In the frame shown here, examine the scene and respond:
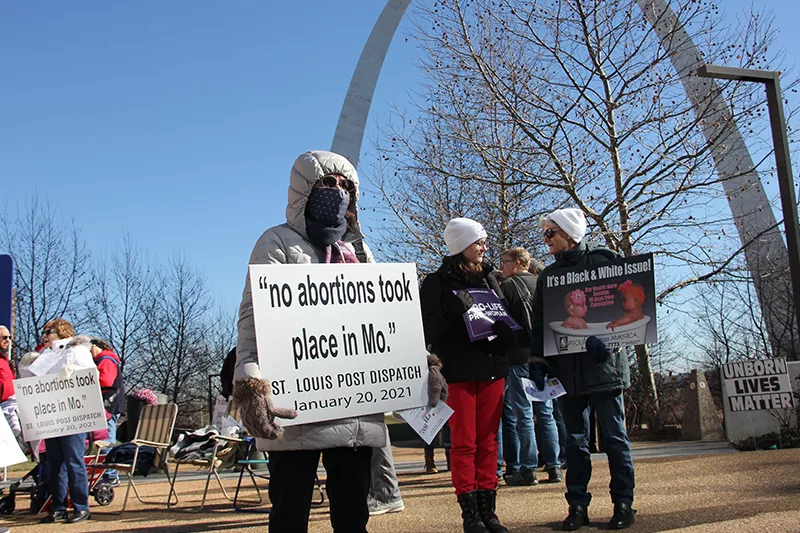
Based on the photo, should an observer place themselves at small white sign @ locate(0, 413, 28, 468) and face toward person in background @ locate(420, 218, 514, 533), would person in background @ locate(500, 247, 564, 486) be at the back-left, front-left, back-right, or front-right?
front-left

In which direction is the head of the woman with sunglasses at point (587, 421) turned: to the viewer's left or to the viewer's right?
to the viewer's left

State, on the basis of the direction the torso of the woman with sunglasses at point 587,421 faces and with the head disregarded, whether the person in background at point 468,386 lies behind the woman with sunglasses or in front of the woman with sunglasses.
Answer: in front

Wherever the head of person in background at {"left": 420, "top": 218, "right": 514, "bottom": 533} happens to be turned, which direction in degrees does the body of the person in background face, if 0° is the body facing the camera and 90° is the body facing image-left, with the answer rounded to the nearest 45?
approximately 315°

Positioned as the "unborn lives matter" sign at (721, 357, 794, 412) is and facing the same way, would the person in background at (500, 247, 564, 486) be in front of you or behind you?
in front

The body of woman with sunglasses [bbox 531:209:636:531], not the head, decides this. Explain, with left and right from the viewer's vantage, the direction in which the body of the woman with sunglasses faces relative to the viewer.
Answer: facing the viewer and to the left of the viewer

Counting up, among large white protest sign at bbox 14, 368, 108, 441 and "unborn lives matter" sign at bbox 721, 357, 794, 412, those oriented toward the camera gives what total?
2

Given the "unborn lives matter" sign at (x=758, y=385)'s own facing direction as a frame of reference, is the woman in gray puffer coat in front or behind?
in front

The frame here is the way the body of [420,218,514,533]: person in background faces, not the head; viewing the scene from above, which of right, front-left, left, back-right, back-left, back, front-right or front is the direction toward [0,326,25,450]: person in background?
back

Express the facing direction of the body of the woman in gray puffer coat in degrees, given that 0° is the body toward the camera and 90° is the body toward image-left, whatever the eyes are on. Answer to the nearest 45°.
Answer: approximately 315°

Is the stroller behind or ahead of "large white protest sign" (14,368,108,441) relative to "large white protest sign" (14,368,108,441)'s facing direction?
behind

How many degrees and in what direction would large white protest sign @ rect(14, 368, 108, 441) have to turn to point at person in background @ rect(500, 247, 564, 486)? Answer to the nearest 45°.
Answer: approximately 90° to its left

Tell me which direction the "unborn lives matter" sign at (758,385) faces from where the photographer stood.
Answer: facing the viewer

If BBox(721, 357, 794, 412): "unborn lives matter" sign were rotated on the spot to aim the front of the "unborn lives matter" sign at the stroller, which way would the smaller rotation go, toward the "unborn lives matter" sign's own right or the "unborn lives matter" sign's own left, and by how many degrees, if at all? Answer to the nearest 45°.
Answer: approximately 45° to the "unborn lives matter" sign's own right
